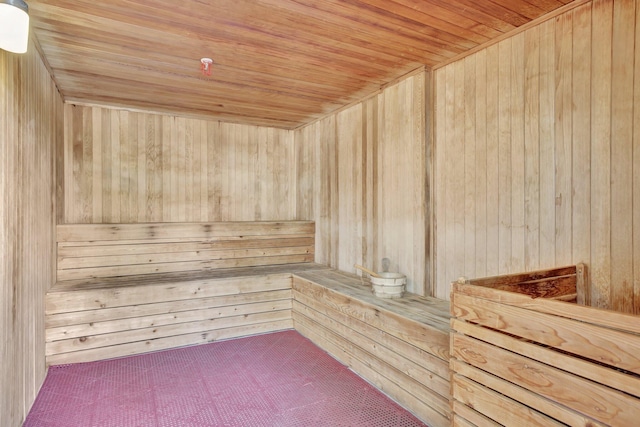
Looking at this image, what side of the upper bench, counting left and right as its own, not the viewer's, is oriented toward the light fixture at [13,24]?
front

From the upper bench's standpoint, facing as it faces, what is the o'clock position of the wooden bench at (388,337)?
The wooden bench is roughly at 11 o'clock from the upper bench.

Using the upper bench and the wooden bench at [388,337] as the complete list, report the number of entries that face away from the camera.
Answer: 0

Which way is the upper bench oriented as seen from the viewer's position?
toward the camera

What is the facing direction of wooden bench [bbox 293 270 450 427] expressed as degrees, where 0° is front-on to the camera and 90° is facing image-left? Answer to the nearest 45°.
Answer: approximately 45°

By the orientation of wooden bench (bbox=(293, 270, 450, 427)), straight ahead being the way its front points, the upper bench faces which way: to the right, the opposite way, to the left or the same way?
to the left

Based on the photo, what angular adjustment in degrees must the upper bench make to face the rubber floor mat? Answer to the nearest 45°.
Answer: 0° — it already faces it

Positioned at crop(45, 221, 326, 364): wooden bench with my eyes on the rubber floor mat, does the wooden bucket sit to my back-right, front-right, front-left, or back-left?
front-left

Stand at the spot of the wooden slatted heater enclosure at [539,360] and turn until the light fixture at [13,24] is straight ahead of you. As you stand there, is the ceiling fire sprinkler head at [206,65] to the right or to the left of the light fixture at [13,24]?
right

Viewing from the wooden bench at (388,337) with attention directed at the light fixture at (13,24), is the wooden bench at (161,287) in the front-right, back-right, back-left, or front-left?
front-right

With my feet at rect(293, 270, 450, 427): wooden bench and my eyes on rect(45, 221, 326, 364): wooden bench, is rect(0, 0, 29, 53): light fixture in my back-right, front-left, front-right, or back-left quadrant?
front-left

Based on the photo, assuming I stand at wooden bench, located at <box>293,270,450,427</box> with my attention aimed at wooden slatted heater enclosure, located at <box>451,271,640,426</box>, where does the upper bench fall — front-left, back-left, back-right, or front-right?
back-right

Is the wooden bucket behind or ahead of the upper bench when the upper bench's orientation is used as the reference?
ahead
